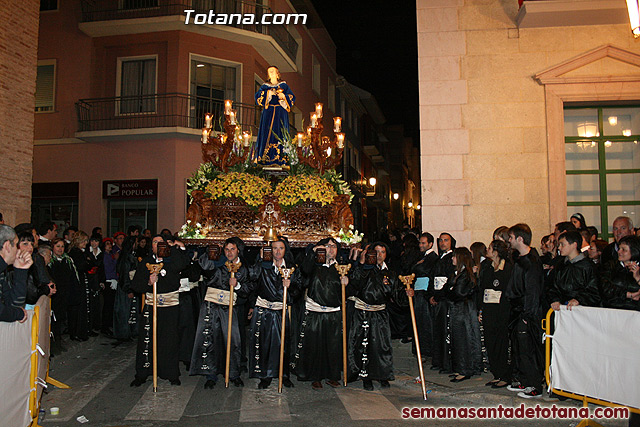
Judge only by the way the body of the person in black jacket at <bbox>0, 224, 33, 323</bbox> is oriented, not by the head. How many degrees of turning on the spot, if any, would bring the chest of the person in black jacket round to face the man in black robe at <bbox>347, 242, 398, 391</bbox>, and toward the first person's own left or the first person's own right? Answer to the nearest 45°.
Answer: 0° — they already face them

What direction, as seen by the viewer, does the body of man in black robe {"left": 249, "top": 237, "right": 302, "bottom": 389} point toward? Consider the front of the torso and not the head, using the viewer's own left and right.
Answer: facing the viewer

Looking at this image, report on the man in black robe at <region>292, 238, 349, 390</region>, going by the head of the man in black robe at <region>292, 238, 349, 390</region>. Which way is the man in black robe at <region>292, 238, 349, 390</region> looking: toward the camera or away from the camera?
toward the camera

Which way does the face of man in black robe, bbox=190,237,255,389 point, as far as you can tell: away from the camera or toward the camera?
toward the camera

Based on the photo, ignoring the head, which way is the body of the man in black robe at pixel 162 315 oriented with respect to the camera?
toward the camera

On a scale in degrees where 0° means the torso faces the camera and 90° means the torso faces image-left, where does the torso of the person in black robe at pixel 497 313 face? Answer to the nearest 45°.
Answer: approximately 45°

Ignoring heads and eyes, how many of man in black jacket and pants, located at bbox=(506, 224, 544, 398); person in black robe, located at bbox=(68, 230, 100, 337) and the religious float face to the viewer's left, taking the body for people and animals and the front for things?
1

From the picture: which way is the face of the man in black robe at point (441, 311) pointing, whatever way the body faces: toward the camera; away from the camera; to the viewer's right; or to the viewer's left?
toward the camera

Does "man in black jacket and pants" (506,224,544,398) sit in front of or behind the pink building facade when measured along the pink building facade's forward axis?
in front

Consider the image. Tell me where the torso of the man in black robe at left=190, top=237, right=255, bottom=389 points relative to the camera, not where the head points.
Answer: toward the camera

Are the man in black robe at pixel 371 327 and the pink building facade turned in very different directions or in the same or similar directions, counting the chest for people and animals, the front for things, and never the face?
same or similar directions

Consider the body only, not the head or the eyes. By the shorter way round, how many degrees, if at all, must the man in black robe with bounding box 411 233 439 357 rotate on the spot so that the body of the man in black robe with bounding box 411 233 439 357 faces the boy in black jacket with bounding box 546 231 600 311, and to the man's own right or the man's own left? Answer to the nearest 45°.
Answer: approximately 90° to the man's own left
